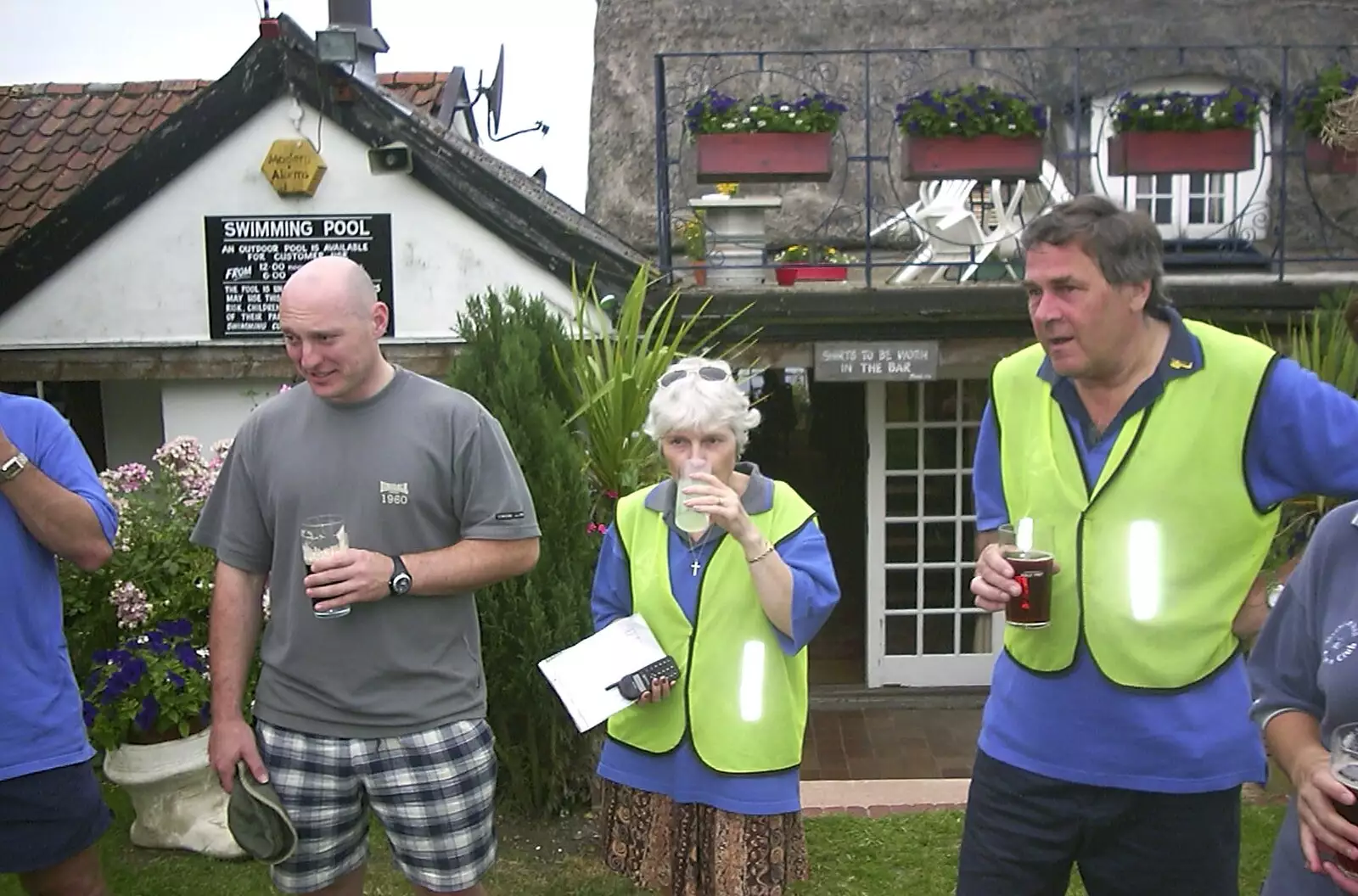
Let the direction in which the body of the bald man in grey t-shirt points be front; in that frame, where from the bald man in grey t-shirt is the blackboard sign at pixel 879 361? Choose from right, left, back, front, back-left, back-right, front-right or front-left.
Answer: back-left

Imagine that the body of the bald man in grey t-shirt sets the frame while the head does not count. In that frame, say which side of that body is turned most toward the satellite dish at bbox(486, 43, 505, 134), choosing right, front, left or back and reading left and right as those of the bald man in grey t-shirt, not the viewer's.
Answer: back

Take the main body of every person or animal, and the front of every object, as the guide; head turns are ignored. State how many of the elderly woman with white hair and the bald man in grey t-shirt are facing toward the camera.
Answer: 2

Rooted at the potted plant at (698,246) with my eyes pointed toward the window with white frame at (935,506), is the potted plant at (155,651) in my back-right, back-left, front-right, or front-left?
back-right

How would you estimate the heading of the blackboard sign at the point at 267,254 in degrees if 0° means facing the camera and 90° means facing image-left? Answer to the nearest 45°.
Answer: approximately 0°

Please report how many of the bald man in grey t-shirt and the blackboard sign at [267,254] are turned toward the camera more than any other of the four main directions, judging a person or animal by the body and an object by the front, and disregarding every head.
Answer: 2

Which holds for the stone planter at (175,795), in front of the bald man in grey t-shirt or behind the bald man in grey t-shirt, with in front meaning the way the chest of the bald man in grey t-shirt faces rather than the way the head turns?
behind

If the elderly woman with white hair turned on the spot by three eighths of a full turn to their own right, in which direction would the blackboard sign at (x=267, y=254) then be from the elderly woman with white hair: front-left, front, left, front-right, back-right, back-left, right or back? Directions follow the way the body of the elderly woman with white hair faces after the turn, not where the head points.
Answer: front

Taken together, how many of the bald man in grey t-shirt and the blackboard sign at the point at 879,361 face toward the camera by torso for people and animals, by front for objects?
2
